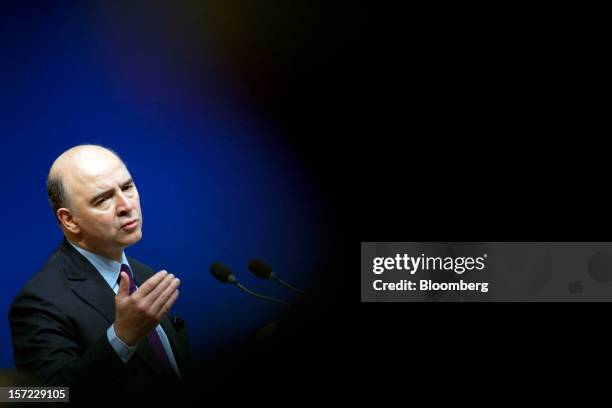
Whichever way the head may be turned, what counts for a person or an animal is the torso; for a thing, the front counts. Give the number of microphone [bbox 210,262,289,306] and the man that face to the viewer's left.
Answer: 1

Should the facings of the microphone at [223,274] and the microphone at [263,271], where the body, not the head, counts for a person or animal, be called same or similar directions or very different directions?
same or similar directions

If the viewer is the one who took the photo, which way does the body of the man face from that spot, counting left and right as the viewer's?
facing the viewer and to the right of the viewer

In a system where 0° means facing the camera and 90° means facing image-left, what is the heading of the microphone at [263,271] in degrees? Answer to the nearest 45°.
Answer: approximately 90°

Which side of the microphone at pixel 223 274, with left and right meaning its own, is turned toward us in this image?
left

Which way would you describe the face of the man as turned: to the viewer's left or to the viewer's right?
to the viewer's right

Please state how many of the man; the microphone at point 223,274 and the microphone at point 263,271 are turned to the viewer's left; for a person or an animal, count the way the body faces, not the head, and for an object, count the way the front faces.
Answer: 2
